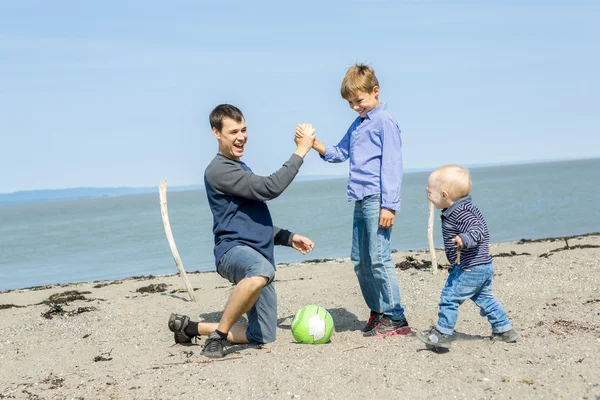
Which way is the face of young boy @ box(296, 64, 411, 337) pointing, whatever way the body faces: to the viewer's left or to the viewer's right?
to the viewer's left

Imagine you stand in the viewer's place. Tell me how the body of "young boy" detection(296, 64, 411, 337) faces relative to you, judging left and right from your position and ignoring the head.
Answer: facing the viewer and to the left of the viewer

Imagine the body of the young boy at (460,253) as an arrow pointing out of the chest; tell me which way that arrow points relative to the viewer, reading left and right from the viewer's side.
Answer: facing to the left of the viewer

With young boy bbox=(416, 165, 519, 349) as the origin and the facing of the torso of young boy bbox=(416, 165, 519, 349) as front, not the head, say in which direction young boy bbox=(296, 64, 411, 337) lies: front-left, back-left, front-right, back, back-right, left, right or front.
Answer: front-right

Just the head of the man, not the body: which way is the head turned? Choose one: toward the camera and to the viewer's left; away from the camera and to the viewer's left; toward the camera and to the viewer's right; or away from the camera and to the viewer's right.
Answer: toward the camera and to the viewer's right

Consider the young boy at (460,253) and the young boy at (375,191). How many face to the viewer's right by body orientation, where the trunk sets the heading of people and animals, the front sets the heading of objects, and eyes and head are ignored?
0

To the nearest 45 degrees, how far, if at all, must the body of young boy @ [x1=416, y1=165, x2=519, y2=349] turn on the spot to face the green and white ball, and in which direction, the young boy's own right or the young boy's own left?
0° — they already face it

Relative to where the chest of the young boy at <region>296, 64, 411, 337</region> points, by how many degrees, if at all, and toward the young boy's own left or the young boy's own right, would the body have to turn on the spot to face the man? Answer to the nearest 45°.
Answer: approximately 45° to the young boy's own right

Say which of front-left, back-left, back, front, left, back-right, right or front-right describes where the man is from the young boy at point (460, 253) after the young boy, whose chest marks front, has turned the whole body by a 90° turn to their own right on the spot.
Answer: left
